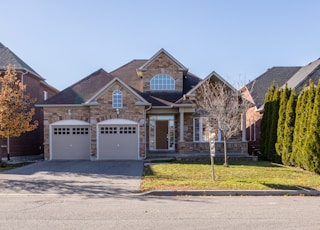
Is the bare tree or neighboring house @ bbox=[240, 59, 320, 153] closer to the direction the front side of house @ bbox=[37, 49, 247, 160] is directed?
the bare tree

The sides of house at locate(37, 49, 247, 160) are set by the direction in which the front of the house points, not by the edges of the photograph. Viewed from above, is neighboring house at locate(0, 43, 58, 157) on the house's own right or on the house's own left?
on the house's own right

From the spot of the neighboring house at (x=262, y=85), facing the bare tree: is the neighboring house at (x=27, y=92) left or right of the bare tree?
right

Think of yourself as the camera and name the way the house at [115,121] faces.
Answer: facing the viewer

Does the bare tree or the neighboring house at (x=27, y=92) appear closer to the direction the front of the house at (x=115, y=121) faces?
the bare tree
